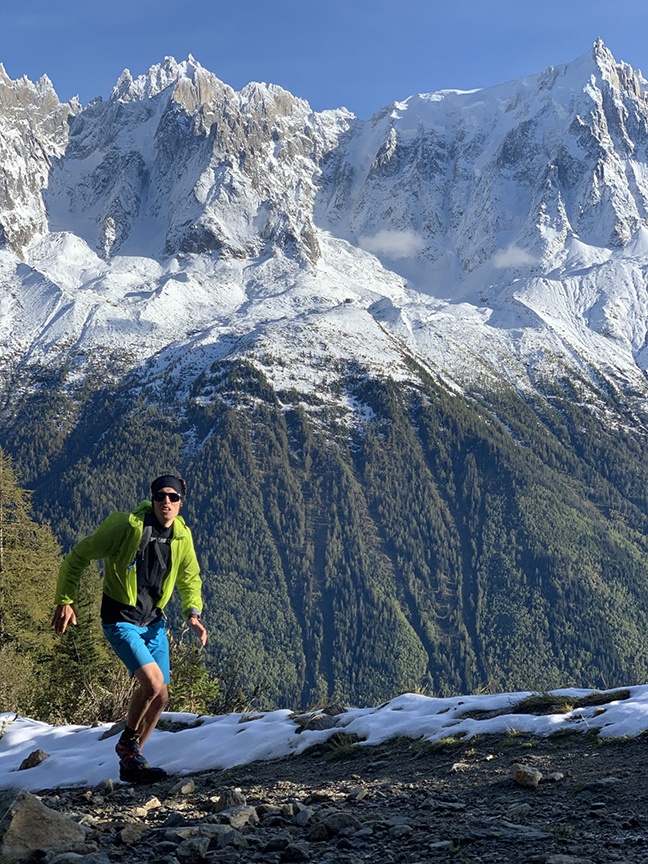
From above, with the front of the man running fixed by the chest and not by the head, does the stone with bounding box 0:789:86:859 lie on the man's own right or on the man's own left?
on the man's own right

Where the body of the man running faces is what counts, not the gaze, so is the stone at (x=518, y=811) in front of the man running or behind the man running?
in front

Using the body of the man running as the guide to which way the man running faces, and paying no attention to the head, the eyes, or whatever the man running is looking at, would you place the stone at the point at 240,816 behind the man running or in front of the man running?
in front

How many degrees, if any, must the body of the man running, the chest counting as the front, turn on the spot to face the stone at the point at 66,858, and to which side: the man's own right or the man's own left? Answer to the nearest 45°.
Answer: approximately 45° to the man's own right

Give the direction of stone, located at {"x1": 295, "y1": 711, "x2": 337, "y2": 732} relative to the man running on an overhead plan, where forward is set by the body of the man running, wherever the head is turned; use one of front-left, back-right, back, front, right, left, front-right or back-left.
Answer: left

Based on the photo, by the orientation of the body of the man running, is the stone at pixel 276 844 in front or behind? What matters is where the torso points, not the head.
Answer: in front

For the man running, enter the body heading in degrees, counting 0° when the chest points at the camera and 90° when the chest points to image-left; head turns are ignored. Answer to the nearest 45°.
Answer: approximately 315°
